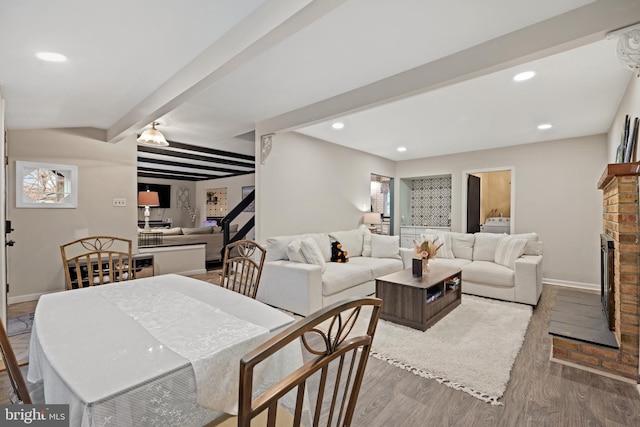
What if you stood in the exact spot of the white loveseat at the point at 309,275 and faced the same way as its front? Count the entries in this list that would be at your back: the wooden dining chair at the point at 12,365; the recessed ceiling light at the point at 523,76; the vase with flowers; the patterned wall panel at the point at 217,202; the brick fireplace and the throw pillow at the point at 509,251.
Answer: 1

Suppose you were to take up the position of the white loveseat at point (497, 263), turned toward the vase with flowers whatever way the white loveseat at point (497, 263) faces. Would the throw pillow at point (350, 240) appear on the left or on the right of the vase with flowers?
right

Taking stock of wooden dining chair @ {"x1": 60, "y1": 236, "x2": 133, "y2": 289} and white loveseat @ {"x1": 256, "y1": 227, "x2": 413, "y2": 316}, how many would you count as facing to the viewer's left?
0

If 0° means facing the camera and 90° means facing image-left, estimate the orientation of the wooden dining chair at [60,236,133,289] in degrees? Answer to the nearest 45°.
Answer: approximately 315°

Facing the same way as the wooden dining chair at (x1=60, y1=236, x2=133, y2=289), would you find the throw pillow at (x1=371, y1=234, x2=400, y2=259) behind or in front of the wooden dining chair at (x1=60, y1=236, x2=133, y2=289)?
behind

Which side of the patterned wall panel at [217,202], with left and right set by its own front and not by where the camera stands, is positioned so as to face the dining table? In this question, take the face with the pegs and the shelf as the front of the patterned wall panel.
front

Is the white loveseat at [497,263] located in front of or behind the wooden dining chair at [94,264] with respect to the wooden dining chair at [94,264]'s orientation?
in front

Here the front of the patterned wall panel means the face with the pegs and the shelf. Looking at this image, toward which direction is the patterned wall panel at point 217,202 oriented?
toward the camera

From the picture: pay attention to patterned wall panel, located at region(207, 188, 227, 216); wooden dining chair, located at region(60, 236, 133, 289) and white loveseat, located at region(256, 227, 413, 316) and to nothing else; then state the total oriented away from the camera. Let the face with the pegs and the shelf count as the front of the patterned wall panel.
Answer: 0

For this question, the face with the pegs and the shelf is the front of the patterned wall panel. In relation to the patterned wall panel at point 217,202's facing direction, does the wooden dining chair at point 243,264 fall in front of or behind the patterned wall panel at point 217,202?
in front

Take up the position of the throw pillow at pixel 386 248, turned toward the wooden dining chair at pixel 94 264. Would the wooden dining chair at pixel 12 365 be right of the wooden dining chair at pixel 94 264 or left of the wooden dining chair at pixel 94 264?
left

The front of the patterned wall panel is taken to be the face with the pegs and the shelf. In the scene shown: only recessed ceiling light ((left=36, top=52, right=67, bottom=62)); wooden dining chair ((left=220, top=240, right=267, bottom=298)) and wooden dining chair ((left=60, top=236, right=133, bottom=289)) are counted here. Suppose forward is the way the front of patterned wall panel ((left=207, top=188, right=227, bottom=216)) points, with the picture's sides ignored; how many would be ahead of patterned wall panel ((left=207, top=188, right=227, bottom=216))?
3

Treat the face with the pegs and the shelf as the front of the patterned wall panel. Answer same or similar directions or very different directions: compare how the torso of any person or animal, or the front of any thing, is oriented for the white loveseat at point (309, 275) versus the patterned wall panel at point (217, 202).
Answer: same or similar directions
